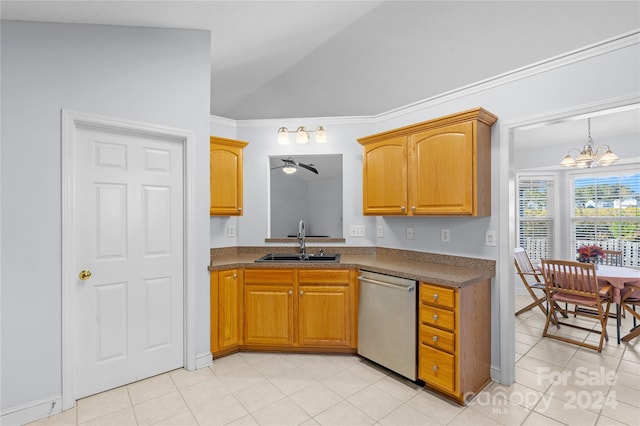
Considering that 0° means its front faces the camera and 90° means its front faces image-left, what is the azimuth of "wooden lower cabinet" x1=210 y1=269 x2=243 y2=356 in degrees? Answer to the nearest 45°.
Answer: approximately 315°

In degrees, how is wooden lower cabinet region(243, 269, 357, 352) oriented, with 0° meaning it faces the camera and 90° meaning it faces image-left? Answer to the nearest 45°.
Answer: approximately 0°

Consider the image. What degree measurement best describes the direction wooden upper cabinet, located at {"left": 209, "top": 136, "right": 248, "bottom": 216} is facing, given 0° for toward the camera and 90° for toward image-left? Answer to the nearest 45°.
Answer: approximately 315°

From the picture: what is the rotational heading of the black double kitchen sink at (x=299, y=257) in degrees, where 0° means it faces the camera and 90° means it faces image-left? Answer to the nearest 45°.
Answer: approximately 0°

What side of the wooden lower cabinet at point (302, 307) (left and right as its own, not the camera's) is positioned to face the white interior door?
right

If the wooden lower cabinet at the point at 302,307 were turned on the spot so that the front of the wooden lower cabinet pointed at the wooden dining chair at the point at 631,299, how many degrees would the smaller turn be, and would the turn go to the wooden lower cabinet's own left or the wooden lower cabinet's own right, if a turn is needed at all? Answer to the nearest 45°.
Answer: approximately 90° to the wooden lower cabinet's own left

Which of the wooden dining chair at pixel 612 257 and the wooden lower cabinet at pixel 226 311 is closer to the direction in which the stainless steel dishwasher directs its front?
the wooden lower cabinet

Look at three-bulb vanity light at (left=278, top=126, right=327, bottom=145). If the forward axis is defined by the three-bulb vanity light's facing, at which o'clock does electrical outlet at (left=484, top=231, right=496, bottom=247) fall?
The electrical outlet is roughly at 10 o'clock from the three-bulb vanity light.
